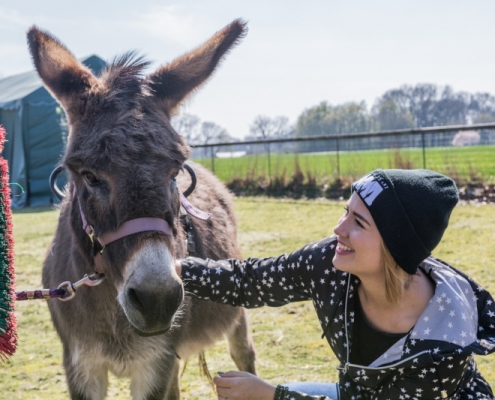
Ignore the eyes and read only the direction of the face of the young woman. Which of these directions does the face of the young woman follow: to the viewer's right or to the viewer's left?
to the viewer's left

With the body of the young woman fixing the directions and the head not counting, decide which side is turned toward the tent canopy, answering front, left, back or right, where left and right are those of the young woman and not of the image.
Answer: right

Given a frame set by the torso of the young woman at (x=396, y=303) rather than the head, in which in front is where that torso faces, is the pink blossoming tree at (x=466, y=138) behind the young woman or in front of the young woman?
behind

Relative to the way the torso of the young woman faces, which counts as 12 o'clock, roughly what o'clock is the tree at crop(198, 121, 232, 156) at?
The tree is roughly at 4 o'clock from the young woman.

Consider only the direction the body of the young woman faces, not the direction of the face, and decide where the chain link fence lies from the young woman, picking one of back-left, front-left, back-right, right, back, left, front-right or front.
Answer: back-right

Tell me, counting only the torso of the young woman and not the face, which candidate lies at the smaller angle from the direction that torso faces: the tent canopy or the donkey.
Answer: the donkey
